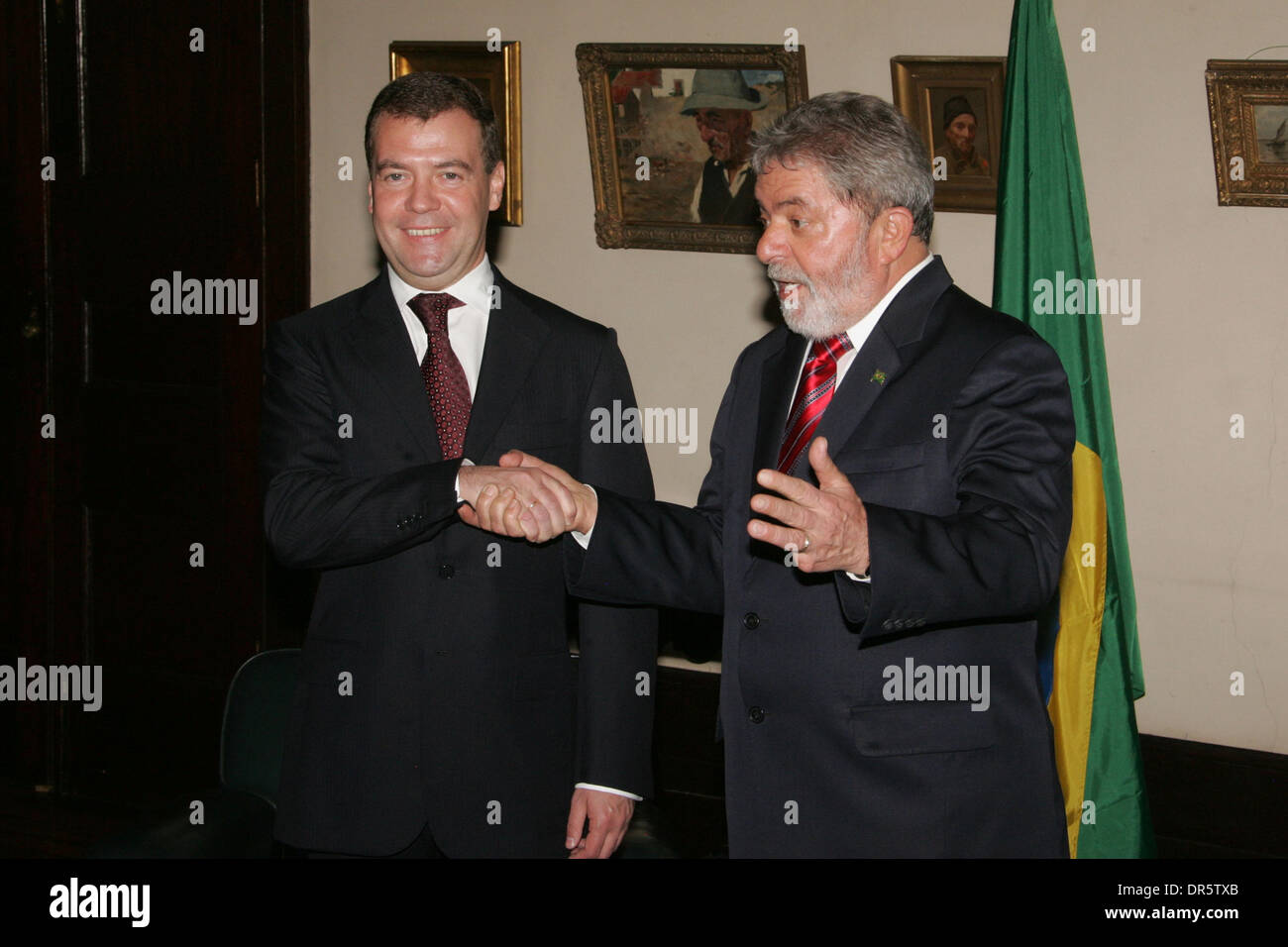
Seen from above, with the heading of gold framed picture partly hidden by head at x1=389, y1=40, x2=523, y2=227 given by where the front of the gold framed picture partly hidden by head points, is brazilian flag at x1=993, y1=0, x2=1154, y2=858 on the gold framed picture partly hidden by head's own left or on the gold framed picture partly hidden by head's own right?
on the gold framed picture partly hidden by head's own left

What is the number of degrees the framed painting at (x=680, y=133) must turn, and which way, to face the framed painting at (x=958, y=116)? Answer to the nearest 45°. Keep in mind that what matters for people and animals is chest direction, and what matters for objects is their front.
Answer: approximately 90° to its left

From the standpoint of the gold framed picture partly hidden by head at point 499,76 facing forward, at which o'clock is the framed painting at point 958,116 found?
The framed painting is roughly at 10 o'clock from the gold framed picture partly hidden by head.

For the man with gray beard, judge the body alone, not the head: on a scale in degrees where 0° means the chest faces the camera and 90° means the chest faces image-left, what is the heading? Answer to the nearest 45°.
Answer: approximately 45°

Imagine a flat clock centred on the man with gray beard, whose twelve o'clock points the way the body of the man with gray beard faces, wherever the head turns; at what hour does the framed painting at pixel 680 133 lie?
The framed painting is roughly at 4 o'clock from the man with gray beard.

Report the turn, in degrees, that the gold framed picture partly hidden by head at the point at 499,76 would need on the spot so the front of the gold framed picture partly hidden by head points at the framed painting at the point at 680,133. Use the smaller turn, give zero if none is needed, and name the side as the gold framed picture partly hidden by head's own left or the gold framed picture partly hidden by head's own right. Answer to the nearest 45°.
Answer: approximately 45° to the gold framed picture partly hidden by head's own left

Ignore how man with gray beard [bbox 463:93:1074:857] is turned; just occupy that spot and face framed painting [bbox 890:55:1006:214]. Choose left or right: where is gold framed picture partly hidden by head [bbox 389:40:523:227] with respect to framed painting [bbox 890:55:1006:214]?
left

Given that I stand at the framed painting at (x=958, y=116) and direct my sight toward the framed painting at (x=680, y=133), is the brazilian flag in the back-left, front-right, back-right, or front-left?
back-left

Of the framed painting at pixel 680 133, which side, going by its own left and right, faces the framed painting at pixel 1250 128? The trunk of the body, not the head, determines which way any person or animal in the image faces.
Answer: left

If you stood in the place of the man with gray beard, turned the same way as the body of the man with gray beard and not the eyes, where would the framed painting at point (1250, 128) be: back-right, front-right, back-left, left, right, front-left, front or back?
back
